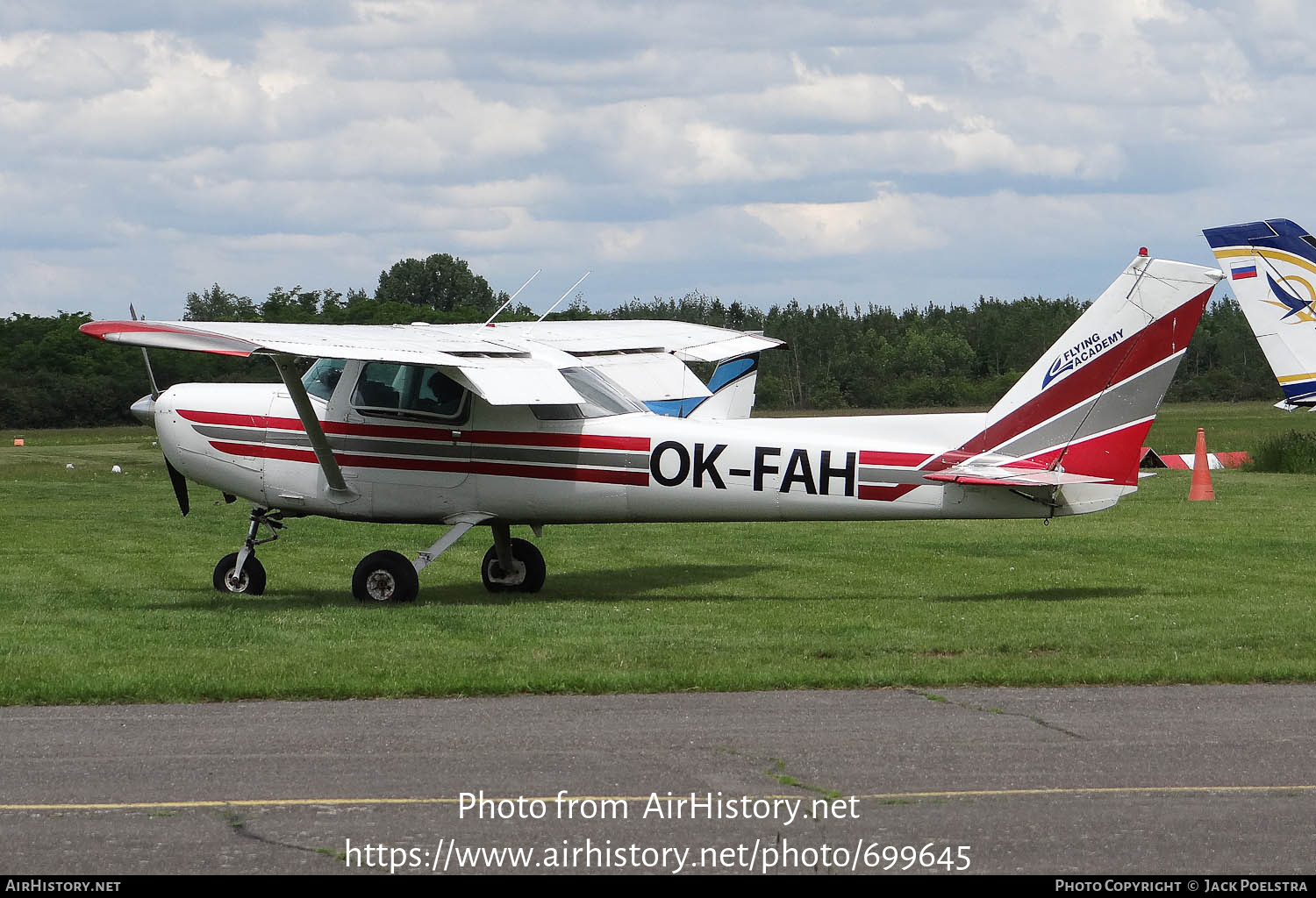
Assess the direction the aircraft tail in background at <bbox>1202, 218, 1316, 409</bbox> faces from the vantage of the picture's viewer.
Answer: facing to the right of the viewer

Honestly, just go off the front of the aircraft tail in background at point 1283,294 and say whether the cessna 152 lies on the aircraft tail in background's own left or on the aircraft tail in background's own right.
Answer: on the aircraft tail in background's own right
